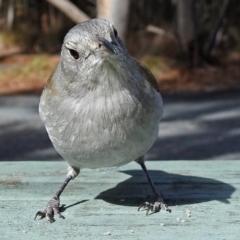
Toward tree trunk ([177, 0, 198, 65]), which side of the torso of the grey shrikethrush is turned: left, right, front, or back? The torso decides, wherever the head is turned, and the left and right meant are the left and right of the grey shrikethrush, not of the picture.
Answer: back

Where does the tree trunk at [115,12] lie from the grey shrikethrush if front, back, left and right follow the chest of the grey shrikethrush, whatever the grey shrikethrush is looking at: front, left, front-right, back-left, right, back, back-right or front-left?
back

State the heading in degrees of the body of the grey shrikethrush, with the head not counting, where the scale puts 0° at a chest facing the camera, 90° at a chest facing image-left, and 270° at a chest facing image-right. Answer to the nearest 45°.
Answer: approximately 0°
